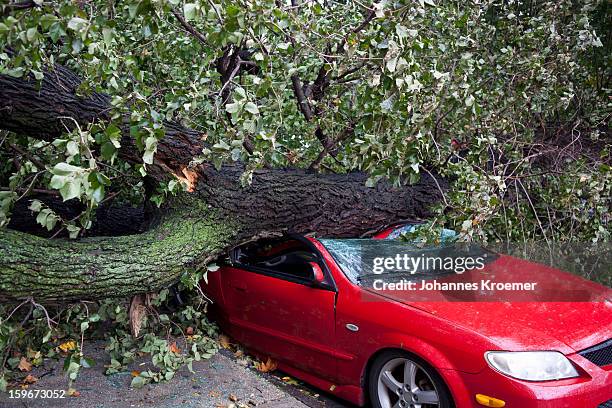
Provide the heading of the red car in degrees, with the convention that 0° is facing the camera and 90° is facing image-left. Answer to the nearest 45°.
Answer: approximately 315°

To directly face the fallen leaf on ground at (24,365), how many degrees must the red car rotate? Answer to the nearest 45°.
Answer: approximately 135° to its right

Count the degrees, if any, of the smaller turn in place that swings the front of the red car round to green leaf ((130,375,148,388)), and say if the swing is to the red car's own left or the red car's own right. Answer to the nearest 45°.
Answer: approximately 135° to the red car's own right

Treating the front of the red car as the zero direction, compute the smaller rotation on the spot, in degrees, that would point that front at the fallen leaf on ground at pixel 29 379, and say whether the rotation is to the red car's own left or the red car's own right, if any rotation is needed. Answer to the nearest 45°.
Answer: approximately 135° to the red car's own right

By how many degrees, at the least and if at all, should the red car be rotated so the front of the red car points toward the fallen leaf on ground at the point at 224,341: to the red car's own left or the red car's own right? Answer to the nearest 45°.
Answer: approximately 180°
